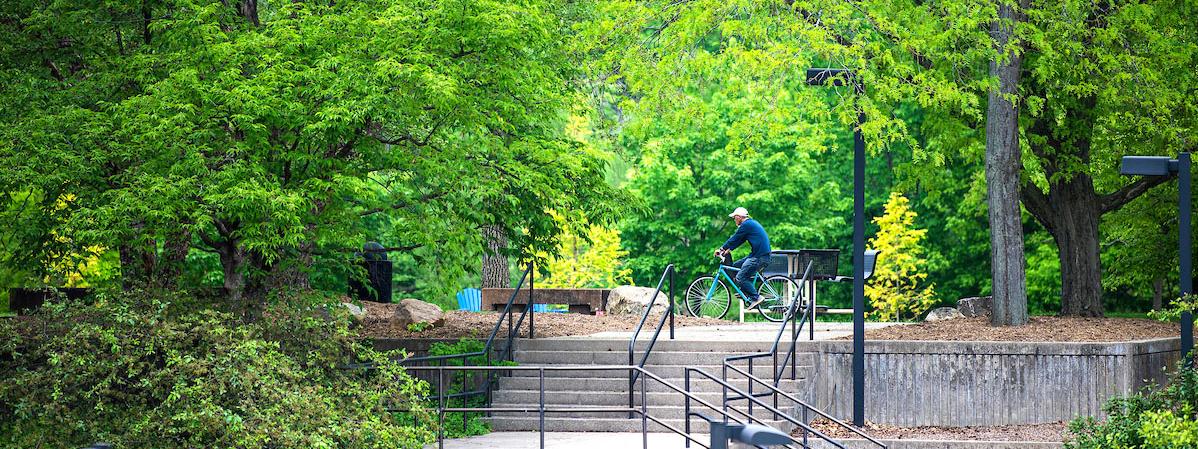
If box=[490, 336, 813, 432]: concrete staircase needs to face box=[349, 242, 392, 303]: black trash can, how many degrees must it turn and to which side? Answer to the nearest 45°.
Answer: approximately 135° to its right

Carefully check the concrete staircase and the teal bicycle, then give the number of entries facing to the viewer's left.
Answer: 1

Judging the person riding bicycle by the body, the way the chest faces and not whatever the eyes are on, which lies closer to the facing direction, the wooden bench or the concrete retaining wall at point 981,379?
the wooden bench

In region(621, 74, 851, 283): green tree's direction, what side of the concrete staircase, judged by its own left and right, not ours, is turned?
back

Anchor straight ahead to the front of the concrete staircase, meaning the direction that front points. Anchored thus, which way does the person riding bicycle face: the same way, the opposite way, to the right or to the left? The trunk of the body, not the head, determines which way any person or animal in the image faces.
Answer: to the right

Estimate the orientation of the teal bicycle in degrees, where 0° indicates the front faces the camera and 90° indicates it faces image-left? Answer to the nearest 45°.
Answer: approximately 90°

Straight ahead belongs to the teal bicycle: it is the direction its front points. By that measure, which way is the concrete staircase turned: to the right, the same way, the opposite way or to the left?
to the left

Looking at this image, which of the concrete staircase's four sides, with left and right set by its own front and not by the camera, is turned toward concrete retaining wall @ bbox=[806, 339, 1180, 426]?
left

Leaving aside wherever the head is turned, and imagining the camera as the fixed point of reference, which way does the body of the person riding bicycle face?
to the viewer's left

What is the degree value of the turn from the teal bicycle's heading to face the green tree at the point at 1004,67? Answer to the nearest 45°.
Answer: approximately 135° to its left

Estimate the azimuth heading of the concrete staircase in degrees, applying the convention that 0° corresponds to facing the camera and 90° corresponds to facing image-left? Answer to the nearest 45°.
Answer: approximately 0°

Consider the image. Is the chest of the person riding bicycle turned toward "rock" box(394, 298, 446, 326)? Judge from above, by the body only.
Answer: yes
